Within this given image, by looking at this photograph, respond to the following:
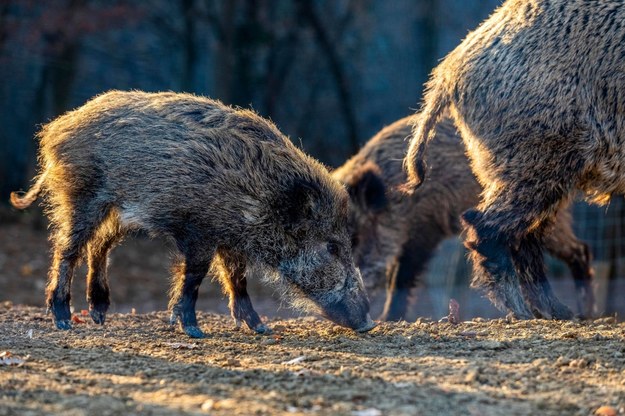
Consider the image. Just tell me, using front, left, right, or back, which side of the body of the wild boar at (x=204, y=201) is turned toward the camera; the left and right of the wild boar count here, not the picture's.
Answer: right

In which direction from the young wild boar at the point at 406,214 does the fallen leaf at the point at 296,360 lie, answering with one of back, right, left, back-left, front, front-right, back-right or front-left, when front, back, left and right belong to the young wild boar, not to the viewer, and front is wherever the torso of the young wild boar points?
left

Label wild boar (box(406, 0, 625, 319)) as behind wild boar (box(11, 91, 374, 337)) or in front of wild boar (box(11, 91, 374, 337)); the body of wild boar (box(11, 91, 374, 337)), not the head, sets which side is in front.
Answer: in front

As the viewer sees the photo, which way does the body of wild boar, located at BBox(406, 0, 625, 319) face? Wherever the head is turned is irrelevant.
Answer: to the viewer's right

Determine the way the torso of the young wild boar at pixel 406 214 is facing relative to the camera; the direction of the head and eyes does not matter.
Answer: to the viewer's left

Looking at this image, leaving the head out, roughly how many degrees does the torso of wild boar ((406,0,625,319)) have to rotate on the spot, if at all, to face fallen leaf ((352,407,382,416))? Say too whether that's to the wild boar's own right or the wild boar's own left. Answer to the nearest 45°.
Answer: approximately 90° to the wild boar's own right

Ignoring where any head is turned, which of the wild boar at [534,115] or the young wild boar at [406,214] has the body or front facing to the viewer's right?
the wild boar

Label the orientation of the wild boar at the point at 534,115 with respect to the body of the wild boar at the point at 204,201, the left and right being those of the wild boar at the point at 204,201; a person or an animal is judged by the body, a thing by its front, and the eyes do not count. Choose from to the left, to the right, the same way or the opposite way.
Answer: the same way

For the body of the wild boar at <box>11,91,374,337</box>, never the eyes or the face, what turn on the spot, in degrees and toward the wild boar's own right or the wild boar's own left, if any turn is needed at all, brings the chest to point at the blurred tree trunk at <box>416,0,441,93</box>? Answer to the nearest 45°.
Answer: approximately 45° to the wild boar's own left

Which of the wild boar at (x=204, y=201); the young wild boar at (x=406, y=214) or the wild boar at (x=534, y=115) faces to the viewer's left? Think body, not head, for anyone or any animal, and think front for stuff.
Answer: the young wild boar

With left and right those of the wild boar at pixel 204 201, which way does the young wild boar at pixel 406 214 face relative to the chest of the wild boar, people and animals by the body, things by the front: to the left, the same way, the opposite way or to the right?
the opposite way

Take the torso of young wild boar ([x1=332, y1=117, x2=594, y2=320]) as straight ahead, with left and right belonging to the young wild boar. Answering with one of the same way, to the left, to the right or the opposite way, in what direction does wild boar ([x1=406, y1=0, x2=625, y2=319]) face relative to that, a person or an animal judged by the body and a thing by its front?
the opposite way

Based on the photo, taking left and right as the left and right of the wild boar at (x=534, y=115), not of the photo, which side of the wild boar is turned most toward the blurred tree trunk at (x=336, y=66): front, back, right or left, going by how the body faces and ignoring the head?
left

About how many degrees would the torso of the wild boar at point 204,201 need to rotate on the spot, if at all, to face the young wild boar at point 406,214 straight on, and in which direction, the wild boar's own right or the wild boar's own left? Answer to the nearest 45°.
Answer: approximately 45° to the wild boar's own left

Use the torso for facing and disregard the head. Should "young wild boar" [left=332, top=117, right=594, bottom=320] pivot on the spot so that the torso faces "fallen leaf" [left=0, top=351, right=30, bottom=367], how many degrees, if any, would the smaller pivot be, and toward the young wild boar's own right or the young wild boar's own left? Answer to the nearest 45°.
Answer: approximately 45° to the young wild boar's own left

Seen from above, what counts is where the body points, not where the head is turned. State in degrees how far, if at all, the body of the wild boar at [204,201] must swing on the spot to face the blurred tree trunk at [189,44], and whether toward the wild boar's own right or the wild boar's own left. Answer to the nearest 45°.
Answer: approximately 90° to the wild boar's own left

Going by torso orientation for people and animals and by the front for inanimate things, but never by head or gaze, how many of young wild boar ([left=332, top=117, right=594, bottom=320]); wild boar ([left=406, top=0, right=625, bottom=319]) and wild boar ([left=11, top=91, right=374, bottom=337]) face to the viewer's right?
2

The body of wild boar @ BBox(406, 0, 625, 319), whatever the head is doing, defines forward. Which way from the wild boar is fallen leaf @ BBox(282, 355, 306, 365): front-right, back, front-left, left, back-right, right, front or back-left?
back-right
